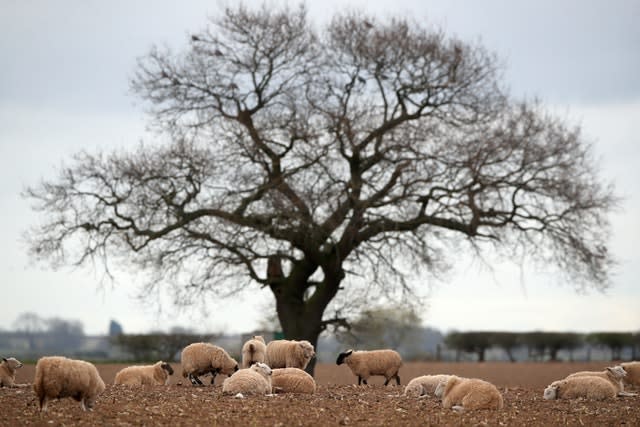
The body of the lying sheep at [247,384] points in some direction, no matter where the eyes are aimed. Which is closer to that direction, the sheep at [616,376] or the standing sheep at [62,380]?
the sheep

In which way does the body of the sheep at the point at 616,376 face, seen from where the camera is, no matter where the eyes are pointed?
to the viewer's right

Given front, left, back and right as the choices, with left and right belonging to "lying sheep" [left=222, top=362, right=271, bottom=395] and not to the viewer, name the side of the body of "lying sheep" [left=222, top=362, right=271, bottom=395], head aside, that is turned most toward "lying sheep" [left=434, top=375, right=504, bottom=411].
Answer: front

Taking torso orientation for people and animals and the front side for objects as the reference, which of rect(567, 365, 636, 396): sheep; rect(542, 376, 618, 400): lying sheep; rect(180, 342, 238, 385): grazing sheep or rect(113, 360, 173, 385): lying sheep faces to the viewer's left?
rect(542, 376, 618, 400): lying sheep

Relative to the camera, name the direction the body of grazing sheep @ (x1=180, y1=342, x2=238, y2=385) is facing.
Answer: to the viewer's right

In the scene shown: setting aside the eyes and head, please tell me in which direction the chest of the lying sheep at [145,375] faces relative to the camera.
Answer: to the viewer's right

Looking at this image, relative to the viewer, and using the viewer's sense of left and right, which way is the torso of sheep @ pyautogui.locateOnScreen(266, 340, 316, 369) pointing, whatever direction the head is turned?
facing to the right of the viewer

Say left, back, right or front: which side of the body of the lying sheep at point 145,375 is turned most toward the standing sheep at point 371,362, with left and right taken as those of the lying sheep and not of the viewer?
front

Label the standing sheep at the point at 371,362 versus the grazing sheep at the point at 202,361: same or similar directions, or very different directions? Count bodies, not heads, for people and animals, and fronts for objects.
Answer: very different directions

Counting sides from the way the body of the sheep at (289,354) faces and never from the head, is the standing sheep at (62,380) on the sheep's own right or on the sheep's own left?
on the sheep's own right

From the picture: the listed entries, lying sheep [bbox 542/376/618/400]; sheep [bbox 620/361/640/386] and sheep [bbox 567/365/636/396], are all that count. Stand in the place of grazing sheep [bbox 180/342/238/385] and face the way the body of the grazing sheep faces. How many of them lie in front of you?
3

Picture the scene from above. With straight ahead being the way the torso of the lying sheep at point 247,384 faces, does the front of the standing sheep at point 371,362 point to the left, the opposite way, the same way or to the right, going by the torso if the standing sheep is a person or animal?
the opposite way

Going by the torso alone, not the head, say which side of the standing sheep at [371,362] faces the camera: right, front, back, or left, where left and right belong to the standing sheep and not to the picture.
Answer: left
